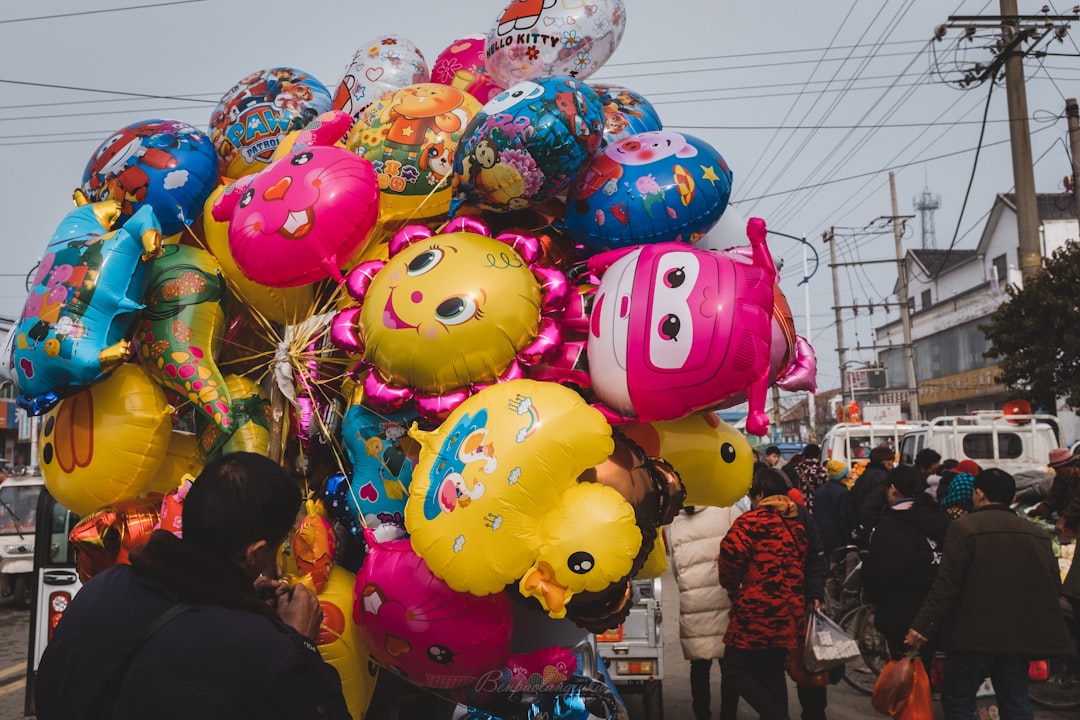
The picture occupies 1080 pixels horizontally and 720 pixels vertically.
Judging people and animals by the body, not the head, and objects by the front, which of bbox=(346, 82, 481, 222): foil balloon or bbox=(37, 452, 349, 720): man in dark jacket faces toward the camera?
the foil balloon

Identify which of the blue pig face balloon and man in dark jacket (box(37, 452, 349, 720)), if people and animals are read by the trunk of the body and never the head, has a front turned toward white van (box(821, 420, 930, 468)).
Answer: the man in dark jacket

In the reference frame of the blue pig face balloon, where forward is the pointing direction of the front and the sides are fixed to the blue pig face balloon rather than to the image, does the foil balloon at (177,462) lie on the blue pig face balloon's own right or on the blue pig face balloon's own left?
on the blue pig face balloon's own right

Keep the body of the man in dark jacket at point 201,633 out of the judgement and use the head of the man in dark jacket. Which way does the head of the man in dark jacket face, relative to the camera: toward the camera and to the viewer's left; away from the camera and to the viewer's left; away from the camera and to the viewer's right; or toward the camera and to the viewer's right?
away from the camera and to the viewer's right

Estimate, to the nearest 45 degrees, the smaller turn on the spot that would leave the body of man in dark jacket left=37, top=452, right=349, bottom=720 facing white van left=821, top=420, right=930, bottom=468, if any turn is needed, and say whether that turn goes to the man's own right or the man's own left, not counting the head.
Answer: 0° — they already face it

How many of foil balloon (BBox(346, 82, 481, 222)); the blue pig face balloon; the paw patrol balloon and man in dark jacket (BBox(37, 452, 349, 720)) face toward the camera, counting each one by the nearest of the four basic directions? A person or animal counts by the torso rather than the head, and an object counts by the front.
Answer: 3

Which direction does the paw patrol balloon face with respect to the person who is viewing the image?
facing the viewer

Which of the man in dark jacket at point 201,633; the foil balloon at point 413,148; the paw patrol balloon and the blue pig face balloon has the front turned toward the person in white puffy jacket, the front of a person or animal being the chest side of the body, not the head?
the man in dark jacket

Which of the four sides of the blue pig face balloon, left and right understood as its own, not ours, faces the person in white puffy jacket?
back

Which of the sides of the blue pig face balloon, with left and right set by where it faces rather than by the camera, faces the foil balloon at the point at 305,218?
right

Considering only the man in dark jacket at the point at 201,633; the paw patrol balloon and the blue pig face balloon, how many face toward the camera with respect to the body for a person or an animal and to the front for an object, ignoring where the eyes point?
2

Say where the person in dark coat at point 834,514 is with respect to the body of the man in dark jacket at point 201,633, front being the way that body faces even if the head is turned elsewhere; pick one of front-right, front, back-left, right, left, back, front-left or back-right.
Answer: front

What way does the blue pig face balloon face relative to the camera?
toward the camera

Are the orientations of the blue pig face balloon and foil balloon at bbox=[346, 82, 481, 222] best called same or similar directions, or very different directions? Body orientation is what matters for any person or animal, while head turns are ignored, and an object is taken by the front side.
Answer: same or similar directions

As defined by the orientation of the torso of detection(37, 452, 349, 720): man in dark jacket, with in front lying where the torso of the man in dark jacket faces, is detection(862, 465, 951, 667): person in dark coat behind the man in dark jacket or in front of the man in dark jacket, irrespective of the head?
in front

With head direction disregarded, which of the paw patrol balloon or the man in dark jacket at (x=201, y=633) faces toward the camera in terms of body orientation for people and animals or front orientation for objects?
the paw patrol balloon
